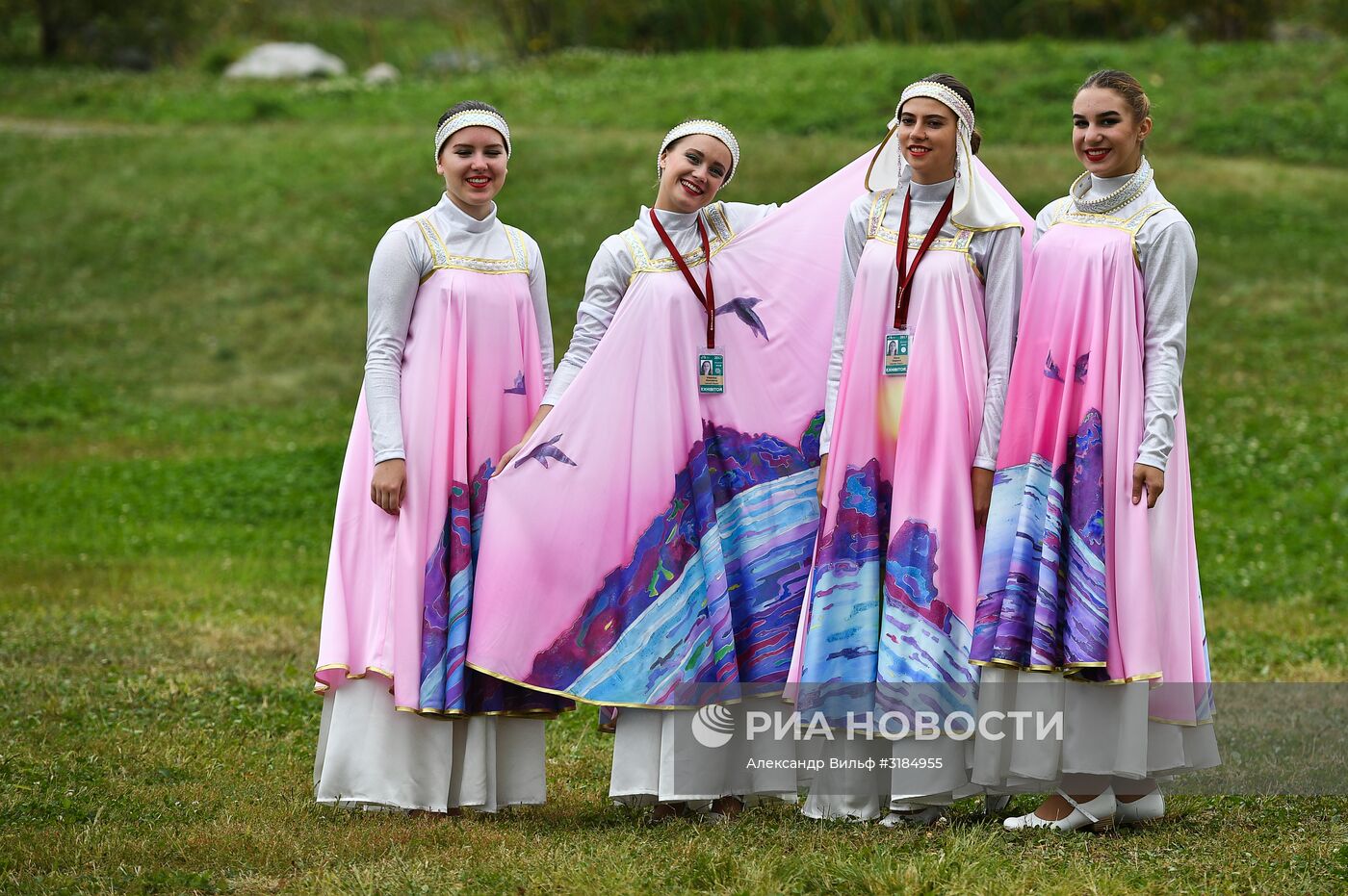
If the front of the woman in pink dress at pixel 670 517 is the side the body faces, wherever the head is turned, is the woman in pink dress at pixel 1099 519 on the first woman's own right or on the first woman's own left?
on the first woman's own left

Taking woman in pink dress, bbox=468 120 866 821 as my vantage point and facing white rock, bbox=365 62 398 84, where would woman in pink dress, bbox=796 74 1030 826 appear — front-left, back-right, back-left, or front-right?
back-right

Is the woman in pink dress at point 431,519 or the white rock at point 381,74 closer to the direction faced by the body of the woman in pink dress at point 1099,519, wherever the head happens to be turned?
the woman in pink dress

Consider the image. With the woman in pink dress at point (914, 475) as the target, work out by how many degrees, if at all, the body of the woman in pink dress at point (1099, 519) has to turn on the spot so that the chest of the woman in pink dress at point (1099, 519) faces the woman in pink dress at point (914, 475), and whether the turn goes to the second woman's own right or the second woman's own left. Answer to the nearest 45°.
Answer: approximately 45° to the second woman's own right

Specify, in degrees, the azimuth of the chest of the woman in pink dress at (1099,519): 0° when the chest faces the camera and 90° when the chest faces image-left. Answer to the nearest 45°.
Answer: approximately 45°

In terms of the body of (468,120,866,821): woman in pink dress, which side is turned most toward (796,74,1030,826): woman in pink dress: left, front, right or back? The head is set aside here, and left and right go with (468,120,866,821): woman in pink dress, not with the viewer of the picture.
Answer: left

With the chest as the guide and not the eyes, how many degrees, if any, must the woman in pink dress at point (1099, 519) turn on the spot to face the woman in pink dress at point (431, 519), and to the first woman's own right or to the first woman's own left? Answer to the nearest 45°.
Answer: approximately 45° to the first woman's own right

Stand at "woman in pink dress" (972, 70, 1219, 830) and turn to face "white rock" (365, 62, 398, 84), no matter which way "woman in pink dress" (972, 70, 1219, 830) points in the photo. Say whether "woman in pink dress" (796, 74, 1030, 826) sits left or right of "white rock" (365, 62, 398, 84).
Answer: left

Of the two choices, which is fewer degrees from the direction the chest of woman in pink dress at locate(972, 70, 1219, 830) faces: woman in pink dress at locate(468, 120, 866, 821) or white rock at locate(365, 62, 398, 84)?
the woman in pink dress
